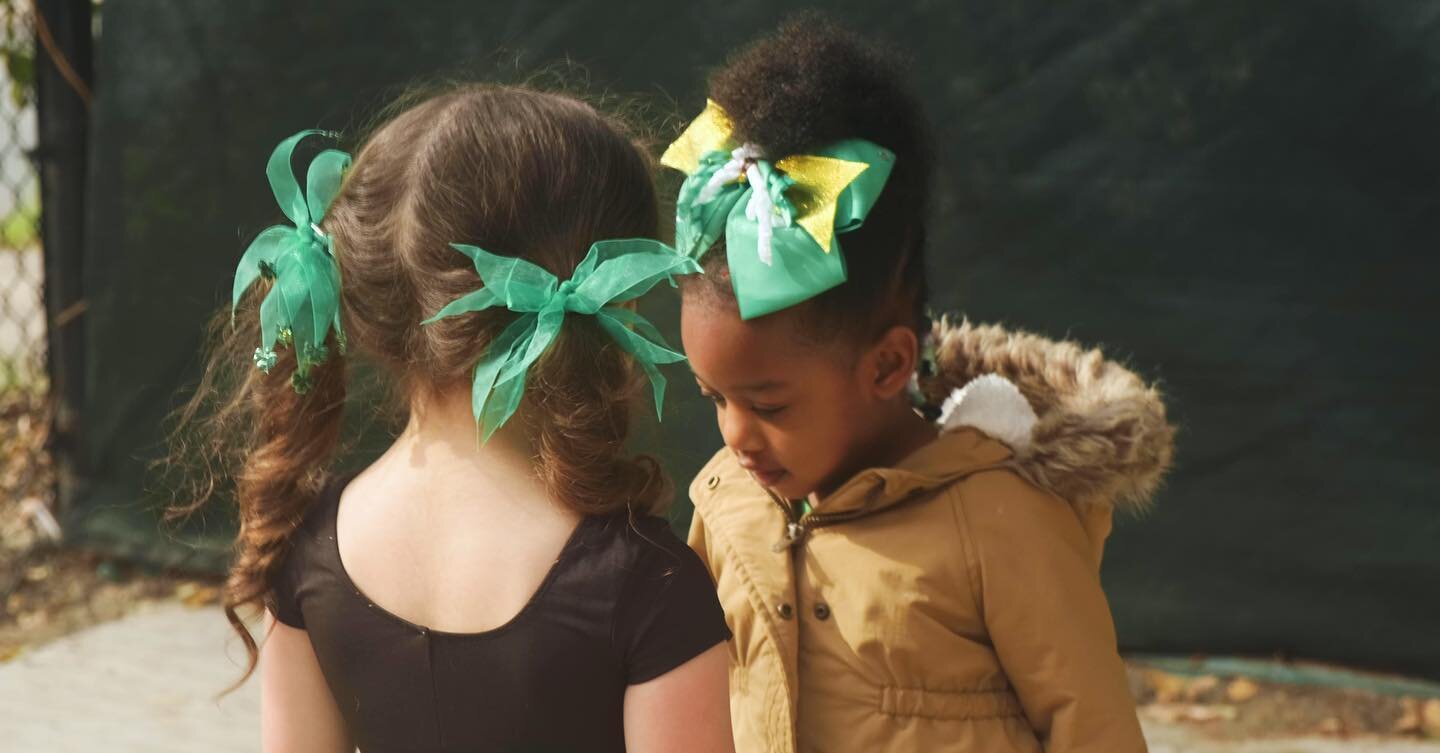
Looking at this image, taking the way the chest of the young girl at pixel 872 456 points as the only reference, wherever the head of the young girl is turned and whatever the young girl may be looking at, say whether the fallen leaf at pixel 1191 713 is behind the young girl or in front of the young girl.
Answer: behind

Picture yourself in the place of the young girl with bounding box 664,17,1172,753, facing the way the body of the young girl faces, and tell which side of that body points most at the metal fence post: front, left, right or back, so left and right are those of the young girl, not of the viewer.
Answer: right

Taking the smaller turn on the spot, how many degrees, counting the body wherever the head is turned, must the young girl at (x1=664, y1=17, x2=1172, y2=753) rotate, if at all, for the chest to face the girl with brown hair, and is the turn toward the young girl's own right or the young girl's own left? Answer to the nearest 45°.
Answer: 0° — they already face them

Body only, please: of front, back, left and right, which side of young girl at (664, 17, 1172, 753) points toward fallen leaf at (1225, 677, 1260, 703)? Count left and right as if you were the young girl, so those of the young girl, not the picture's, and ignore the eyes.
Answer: back

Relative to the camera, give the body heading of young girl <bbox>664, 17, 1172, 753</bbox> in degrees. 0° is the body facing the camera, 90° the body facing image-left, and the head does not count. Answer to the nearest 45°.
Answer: approximately 45°

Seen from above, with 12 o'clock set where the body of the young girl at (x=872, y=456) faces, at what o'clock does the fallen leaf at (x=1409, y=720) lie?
The fallen leaf is roughly at 6 o'clock from the young girl.

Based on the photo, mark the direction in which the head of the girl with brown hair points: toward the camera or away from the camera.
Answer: away from the camera

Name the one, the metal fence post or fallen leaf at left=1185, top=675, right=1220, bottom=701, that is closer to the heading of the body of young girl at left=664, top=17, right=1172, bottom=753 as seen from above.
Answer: the metal fence post

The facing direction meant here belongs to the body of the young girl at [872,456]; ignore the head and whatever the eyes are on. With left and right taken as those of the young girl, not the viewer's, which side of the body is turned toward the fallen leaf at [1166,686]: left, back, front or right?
back

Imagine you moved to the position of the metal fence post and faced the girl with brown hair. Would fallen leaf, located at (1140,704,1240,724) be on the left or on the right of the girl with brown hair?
left

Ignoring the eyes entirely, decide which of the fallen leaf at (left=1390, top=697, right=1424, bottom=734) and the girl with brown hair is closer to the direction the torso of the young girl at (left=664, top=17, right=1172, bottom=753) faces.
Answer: the girl with brown hair
